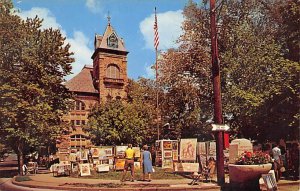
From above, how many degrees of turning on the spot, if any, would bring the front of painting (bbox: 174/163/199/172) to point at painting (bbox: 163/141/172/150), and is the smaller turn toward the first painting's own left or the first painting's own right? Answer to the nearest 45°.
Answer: approximately 180°

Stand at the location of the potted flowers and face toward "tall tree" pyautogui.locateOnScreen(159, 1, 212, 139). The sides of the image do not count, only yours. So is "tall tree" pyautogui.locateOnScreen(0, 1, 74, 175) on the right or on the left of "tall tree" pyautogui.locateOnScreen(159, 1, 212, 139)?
left

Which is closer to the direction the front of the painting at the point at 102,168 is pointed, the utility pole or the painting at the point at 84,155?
the utility pole

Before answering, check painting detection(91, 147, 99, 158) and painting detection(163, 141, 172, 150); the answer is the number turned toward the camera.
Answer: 2

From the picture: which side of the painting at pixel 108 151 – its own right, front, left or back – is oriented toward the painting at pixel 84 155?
right

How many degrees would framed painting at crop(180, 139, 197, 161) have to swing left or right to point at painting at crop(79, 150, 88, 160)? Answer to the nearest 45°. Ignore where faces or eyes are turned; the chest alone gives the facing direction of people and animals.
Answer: approximately 135° to its right

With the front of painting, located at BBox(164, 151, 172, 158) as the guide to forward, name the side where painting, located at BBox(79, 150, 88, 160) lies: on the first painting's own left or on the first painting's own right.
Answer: on the first painting's own right

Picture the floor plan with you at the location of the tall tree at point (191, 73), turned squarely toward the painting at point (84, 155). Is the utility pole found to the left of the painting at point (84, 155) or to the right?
left
